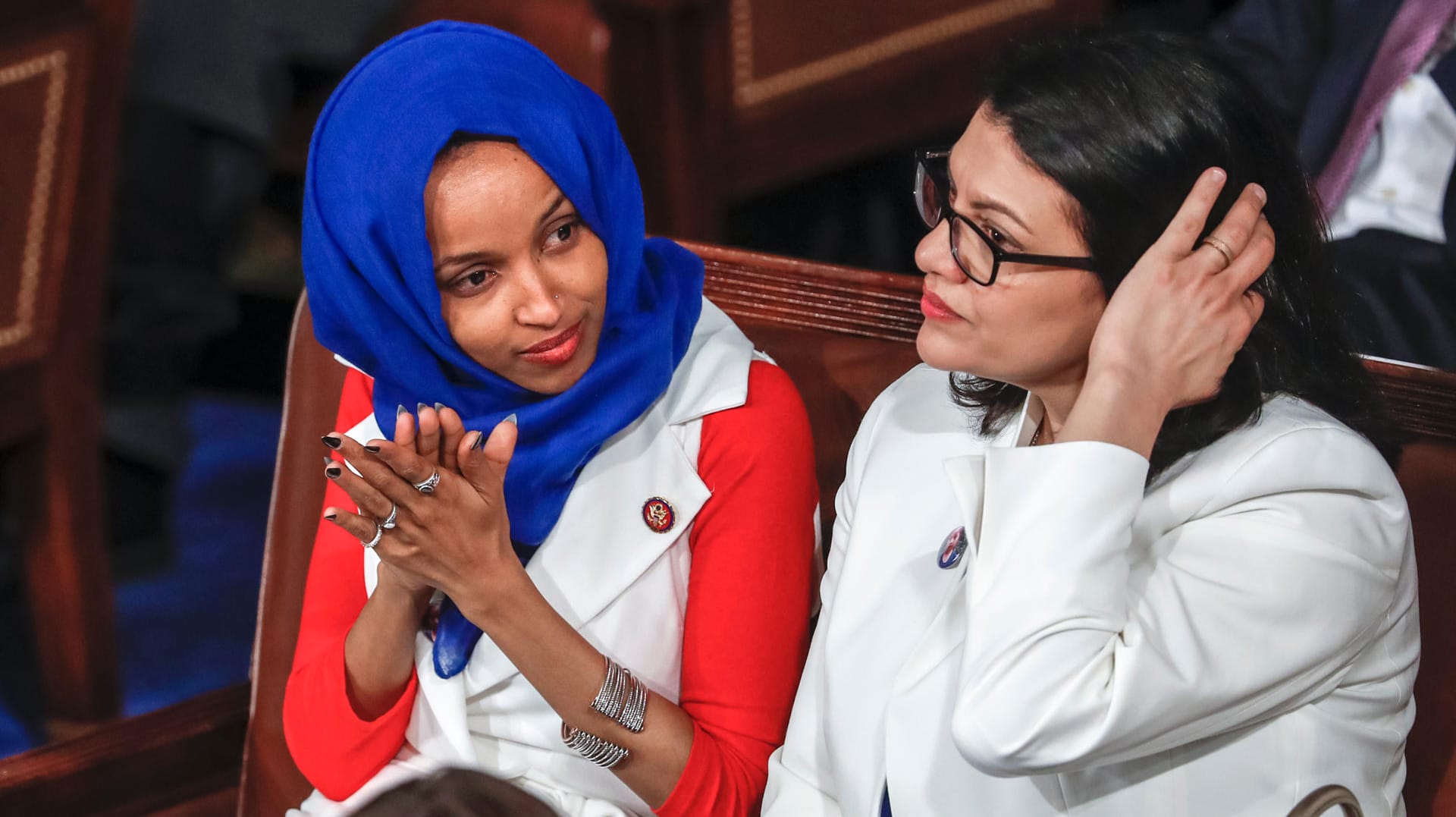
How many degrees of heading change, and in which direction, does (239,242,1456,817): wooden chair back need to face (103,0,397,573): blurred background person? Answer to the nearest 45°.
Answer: approximately 90° to its right

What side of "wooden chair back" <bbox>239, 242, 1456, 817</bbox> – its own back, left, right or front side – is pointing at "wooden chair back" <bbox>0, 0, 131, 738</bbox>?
right

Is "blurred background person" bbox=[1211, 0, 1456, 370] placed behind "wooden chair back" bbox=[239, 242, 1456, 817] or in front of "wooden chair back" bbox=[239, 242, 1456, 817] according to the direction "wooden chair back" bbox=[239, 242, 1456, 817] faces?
behind

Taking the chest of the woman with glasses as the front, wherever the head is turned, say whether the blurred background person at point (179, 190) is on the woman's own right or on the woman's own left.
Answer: on the woman's own right

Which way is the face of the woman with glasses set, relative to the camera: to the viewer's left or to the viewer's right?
to the viewer's left

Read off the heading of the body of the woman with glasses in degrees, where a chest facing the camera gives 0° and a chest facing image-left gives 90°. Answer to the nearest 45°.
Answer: approximately 45°

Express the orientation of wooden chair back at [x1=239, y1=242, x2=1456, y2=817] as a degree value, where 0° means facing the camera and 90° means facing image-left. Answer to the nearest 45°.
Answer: approximately 45°
